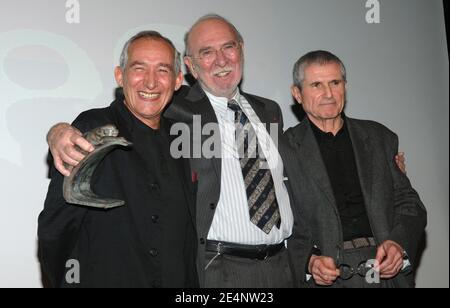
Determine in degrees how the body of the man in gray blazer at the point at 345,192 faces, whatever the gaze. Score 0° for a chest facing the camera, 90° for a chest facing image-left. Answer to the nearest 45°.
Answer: approximately 0°

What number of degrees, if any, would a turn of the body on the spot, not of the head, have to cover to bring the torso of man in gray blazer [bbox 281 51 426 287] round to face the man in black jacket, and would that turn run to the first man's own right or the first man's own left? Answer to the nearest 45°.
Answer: approximately 45° to the first man's own right
